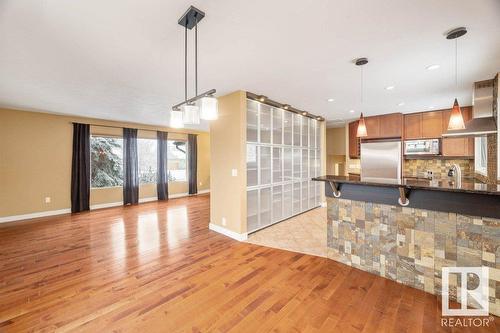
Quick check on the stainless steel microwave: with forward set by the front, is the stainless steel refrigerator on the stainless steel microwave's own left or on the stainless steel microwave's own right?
on the stainless steel microwave's own right

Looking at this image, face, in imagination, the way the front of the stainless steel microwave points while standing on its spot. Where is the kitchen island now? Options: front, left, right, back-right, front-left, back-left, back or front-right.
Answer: front

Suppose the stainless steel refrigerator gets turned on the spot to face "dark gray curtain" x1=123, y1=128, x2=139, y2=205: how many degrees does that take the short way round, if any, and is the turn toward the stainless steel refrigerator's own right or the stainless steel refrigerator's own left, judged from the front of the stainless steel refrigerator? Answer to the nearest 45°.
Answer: approximately 45° to the stainless steel refrigerator's own right

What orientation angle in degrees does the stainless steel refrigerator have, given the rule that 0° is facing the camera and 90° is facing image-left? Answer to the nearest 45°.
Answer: approximately 0°

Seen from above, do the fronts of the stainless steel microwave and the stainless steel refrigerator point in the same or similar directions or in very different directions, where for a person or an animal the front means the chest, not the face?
same or similar directions

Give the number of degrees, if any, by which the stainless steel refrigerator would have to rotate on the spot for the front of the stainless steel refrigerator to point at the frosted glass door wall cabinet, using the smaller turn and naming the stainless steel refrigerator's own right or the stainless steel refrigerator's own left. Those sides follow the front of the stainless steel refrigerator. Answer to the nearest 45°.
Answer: approximately 45° to the stainless steel refrigerator's own right

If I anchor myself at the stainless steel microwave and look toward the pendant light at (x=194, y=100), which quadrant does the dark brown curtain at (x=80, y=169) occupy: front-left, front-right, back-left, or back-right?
front-right

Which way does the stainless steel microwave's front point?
toward the camera

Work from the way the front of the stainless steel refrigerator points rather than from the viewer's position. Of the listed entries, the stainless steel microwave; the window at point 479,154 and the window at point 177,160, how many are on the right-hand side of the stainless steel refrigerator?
1

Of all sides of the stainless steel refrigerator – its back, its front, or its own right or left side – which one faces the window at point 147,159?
right

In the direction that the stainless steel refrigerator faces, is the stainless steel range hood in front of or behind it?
in front

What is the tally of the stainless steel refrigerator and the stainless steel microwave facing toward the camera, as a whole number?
2
